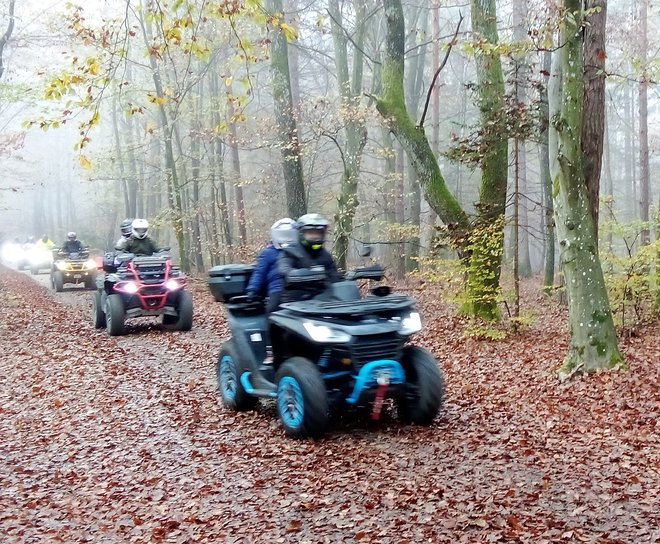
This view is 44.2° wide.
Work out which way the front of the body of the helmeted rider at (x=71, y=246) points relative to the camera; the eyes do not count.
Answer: toward the camera

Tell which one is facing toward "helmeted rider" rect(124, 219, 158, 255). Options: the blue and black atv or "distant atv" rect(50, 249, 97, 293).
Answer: the distant atv

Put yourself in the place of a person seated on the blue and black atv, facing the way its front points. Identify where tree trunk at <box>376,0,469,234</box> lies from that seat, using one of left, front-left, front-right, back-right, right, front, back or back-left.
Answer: back-left

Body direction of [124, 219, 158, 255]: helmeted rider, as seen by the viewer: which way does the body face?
toward the camera

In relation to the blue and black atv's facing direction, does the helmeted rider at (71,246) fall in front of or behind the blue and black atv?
behind

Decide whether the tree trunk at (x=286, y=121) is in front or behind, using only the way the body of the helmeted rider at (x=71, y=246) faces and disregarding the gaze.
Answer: in front

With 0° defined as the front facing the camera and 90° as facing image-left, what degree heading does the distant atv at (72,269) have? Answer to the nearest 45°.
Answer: approximately 0°

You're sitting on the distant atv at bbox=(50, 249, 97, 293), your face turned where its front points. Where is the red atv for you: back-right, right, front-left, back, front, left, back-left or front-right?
front

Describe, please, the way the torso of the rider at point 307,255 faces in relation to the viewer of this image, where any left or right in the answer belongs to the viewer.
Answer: facing the viewer and to the right of the viewer

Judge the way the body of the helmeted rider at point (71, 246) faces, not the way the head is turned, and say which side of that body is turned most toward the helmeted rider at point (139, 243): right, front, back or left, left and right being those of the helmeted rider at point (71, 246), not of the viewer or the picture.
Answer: front
